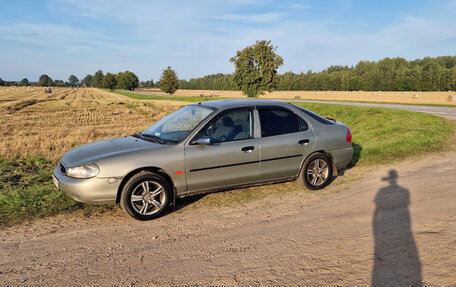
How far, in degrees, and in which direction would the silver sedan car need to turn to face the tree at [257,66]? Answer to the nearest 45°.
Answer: approximately 135° to its right

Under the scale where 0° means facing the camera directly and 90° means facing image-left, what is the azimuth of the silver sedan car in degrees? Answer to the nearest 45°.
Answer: approximately 45°
